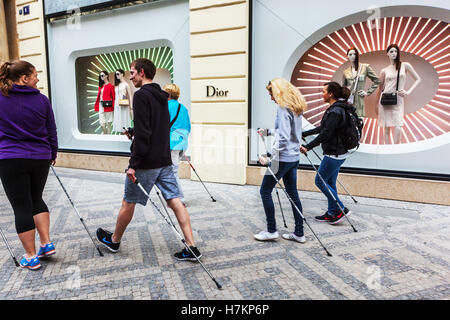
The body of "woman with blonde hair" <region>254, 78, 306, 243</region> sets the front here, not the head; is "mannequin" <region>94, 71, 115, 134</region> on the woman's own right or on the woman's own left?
on the woman's own right

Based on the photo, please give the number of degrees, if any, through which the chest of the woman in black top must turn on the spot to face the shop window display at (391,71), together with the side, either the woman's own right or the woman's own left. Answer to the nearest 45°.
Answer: approximately 90° to the woman's own right

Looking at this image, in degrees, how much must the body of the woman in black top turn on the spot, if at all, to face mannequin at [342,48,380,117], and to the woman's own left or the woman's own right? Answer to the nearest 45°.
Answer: approximately 90° to the woman's own right

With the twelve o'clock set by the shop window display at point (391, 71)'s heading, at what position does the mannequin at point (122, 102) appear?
The mannequin is roughly at 3 o'clock from the shop window display.

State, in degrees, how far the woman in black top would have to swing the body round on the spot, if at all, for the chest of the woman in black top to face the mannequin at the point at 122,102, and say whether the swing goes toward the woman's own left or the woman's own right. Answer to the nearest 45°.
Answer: approximately 45° to the woman's own right

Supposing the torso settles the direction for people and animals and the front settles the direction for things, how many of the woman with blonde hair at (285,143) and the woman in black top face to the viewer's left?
2

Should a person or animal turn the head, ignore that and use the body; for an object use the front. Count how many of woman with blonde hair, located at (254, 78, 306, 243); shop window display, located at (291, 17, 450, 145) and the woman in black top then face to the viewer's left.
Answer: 2

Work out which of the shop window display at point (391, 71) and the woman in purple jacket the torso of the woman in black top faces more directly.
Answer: the woman in purple jacket

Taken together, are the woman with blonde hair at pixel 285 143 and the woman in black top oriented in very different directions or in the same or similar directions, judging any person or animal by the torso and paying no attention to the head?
same or similar directions

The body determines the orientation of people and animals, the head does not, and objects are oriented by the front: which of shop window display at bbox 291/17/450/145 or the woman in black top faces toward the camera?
the shop window display

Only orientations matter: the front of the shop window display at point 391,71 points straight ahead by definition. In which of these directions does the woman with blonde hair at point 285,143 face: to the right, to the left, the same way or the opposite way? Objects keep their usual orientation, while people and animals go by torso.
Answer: to the right

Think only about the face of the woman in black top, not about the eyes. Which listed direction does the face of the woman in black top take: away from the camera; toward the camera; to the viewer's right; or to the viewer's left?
to the viewer's left

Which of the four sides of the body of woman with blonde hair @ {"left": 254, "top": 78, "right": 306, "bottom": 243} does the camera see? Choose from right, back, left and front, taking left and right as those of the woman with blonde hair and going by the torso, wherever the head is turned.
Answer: left

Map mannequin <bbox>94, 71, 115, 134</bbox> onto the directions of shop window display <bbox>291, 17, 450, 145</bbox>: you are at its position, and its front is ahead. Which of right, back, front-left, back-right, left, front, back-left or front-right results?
right

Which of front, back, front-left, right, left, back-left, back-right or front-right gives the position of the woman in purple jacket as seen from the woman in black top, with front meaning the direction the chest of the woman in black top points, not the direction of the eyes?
front-left

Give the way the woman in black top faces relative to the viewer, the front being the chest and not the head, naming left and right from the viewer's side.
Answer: facing to the left of the viewer

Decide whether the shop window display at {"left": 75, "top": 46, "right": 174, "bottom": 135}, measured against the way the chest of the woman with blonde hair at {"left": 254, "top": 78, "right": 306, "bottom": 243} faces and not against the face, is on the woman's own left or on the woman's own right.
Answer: on the woman's own right

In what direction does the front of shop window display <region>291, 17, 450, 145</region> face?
toward the camera
